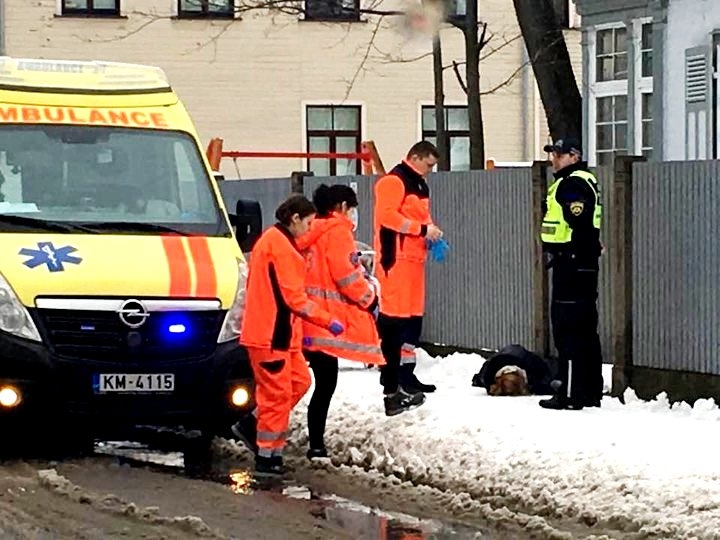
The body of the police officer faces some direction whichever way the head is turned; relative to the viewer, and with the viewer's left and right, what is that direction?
facing to the left of the viewer

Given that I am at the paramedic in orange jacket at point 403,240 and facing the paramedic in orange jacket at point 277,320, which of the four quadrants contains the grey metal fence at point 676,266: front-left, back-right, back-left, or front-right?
back-left

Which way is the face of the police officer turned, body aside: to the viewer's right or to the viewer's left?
to the viewer's left

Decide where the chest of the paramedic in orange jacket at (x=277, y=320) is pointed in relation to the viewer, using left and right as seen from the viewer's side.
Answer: facing to the right of the viewer

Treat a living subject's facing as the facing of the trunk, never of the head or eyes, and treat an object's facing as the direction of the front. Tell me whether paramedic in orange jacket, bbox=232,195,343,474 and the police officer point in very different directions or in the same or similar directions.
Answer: very different directions

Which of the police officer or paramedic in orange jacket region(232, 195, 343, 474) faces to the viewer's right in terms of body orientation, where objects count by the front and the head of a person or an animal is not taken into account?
the paramedic in orange jacket

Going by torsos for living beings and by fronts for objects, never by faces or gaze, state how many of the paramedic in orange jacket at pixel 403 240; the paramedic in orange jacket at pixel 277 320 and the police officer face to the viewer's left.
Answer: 1

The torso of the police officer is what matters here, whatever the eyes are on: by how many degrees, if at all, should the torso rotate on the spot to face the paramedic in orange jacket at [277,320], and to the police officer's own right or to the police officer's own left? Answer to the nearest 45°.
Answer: approximately 45° to the police officer's own left

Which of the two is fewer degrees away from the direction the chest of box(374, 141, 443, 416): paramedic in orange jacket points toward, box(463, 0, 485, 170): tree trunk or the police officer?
the police officer

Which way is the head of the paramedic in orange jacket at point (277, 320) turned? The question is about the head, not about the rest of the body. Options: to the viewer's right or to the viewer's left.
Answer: to the viewer's right

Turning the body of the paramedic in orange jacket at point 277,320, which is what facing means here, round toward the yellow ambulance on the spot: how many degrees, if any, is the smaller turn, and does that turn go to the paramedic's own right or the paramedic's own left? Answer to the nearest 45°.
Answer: approximately 135° to the paramedic's own left

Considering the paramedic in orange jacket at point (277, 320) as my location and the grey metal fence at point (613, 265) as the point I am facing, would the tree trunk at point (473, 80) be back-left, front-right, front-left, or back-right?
front-left
